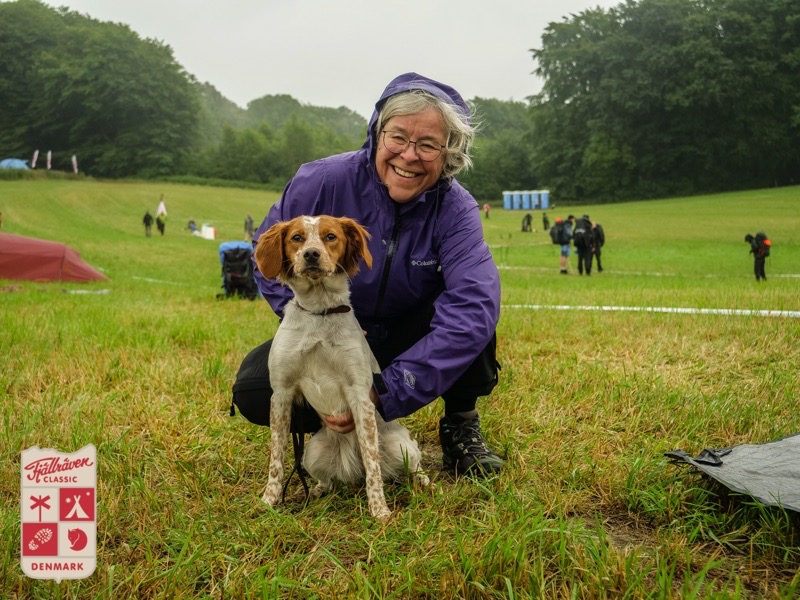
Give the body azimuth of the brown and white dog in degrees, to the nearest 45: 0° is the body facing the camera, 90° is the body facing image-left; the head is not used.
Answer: approximately 0°

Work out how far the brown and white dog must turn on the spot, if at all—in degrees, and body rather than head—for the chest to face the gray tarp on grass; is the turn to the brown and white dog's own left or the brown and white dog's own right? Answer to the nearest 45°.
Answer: approximately 90° to the brown and white dog's own left

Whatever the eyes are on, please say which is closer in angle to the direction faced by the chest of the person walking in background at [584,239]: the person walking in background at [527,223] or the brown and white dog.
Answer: the person walking in background

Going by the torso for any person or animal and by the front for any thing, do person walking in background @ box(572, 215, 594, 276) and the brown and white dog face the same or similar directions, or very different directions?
very different directions

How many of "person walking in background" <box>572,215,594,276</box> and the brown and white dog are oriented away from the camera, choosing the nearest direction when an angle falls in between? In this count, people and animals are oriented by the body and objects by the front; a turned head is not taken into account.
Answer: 1

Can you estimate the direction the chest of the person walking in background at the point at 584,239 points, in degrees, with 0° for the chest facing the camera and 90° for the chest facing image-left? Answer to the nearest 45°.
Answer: approximately 180°

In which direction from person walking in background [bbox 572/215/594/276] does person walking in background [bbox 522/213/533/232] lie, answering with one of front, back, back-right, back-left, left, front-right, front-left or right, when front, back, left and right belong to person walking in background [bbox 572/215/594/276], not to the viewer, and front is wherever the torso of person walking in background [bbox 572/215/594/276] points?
front

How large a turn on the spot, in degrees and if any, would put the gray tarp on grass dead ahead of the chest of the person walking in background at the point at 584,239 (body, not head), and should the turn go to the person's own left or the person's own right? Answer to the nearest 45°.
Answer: approximately 180°

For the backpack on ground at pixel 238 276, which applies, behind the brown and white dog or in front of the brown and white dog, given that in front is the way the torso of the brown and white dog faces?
behind

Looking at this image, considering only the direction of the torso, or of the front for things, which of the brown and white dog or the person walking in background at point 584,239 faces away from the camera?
the person walking in background

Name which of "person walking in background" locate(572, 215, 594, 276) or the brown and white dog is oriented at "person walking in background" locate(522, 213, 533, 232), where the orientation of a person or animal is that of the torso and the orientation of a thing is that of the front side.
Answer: "person walking in background" locate(572, 215, 594, 276)

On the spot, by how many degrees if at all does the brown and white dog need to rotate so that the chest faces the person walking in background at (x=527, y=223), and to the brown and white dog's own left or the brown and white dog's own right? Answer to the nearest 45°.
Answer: approximately 180°

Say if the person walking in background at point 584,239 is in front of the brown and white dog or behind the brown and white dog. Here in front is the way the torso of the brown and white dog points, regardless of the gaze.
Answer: behind
